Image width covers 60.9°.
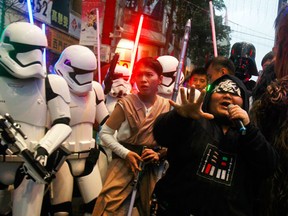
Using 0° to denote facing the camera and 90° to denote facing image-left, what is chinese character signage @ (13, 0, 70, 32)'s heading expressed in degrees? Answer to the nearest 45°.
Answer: approximately 315°

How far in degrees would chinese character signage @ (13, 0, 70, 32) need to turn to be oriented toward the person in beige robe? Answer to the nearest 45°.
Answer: approximately 45° to its right
